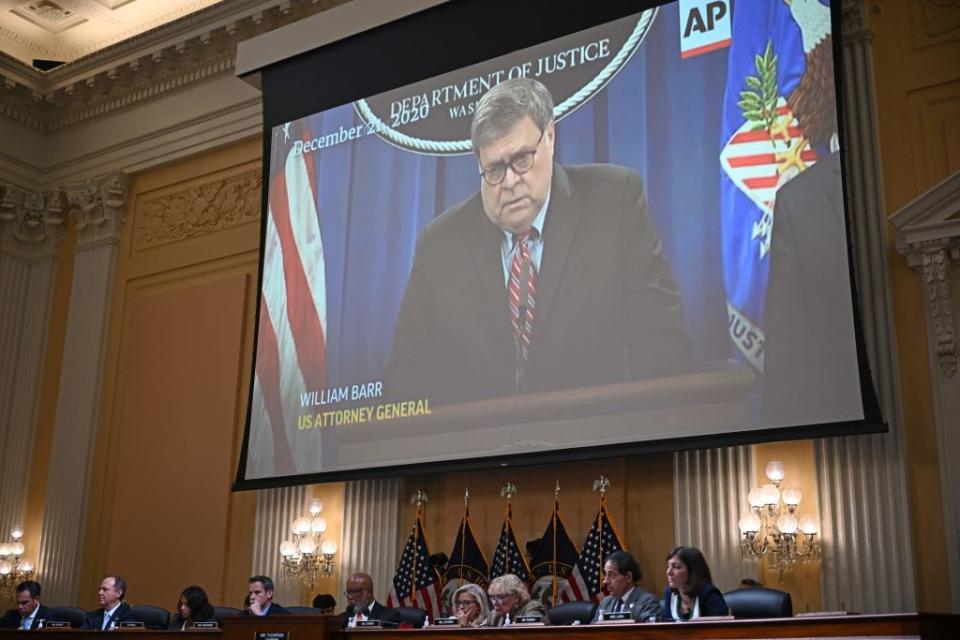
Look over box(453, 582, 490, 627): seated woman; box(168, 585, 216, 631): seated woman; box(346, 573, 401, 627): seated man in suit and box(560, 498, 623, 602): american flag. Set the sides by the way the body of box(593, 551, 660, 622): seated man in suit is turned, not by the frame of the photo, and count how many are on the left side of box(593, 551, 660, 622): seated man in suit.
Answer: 0

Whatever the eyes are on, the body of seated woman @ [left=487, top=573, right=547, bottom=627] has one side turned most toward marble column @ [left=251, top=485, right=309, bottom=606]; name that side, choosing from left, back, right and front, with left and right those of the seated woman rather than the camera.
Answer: right

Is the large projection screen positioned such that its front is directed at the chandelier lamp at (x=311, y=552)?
no

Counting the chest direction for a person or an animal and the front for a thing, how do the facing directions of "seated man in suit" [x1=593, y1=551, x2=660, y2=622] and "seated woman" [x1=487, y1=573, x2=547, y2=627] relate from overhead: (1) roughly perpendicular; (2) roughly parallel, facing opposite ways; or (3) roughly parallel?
roughly parallel

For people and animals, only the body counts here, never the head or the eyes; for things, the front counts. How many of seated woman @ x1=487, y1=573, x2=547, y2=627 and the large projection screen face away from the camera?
0

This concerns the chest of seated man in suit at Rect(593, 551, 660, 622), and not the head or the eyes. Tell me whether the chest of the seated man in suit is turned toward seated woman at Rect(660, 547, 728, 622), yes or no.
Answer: no

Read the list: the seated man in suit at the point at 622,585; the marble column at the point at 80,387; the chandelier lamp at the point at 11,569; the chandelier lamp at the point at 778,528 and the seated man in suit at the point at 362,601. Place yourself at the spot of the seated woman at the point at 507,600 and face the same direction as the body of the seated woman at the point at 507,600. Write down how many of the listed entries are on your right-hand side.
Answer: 3

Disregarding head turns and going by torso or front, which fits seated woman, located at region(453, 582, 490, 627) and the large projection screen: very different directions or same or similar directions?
same or similar directions

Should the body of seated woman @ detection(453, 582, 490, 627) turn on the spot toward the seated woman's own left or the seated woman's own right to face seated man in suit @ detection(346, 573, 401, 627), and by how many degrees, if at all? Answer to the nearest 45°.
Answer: approximately 90° to the seated woman's own right

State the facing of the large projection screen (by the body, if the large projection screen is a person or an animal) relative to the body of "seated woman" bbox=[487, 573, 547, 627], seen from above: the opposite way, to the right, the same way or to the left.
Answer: the same way

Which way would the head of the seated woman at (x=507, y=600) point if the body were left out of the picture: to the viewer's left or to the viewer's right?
to the viewer's left

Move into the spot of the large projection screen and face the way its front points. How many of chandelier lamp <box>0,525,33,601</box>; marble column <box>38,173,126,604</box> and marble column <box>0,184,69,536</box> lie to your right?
3

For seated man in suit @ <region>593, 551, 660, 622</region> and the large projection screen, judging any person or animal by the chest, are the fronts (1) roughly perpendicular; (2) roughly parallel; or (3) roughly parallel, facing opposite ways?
roughly parallel

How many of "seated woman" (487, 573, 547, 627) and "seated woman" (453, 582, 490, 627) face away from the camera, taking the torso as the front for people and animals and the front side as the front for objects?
0

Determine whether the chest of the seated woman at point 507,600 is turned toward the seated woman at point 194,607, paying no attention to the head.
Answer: no

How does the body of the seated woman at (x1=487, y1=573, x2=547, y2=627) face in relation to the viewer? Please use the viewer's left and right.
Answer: facing the viewer and to the left of the viewer

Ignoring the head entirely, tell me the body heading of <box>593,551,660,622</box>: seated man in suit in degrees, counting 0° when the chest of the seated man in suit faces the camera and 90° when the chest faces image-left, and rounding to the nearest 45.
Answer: approximately 45°

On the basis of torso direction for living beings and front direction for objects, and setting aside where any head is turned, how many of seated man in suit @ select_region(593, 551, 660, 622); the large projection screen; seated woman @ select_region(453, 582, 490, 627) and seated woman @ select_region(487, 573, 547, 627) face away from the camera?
0

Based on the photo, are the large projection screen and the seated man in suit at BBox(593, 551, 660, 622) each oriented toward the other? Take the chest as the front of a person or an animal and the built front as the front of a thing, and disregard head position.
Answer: no
